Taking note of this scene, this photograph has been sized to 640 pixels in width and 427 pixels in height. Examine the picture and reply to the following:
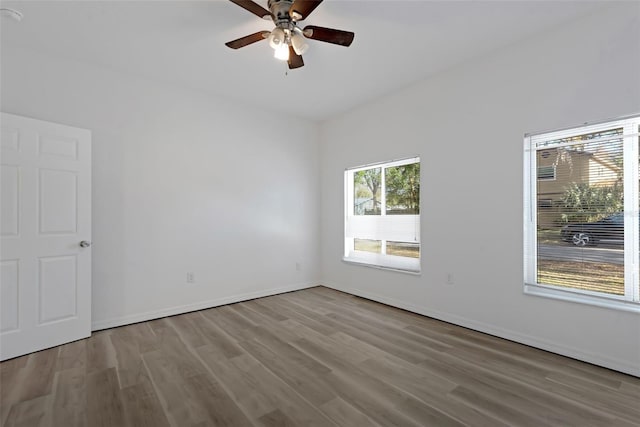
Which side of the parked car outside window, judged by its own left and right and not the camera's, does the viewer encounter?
left

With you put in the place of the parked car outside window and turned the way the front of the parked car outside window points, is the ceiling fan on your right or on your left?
on your left

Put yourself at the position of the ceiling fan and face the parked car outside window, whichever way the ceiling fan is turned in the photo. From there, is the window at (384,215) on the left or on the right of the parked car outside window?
left

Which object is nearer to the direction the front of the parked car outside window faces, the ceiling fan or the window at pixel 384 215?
the window

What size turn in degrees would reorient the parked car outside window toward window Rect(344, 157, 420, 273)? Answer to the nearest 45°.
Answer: approximately 90° to its left
